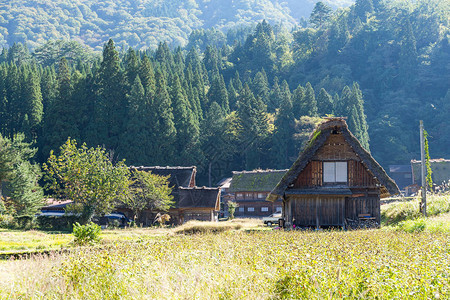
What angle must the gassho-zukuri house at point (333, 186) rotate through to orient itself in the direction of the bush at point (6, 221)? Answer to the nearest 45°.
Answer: approximately 90° to its right

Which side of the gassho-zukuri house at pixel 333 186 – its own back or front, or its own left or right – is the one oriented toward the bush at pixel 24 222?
right

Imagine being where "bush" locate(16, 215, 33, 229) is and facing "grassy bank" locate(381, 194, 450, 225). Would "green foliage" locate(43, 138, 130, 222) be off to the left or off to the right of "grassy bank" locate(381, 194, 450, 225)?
left

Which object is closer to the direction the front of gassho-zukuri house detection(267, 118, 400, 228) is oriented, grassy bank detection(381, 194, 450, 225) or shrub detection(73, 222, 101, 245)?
the shrub

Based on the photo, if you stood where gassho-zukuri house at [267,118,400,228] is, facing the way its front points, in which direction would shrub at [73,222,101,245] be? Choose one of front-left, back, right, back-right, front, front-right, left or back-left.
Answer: front-right

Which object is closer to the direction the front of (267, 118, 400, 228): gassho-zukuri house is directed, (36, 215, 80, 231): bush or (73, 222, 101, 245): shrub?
the shrub

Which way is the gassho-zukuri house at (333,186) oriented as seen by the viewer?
toward the camera

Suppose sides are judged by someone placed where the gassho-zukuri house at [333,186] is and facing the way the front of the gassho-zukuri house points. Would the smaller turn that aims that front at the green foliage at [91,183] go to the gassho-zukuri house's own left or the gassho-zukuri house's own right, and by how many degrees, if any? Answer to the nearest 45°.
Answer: approximately 135° to the gassho-zukuri house's own right

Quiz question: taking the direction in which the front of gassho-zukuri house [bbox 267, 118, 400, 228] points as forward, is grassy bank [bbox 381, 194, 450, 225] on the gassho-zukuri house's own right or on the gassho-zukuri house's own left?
on the gassho-zukuri house's own left
